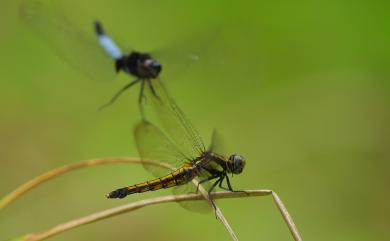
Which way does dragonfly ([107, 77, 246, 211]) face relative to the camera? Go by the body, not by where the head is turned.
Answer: to the viewer's right

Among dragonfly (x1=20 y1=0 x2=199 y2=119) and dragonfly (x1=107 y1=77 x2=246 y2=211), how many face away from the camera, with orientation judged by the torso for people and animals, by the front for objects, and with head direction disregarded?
0

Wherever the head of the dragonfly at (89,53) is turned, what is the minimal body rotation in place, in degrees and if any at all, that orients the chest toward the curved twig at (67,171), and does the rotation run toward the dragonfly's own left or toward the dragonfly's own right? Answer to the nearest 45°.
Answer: approximately 45° to the dragonfly's own right
